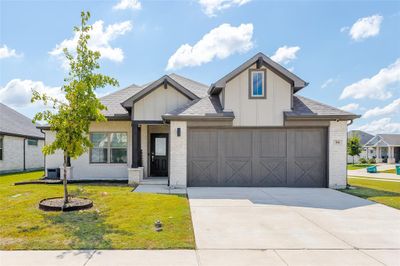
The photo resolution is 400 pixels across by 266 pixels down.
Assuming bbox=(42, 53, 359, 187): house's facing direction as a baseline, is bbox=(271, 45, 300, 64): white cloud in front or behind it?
behind

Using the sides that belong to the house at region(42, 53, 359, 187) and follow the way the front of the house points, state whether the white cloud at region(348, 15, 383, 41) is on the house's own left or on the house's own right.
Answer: on the house's own left

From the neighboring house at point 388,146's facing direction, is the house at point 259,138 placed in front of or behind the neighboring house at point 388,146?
in front

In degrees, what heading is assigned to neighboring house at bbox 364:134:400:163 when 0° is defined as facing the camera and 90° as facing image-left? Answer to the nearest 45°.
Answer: approximately 0°

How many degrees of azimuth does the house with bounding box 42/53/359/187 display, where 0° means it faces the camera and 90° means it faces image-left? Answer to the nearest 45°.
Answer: approximately 0°
